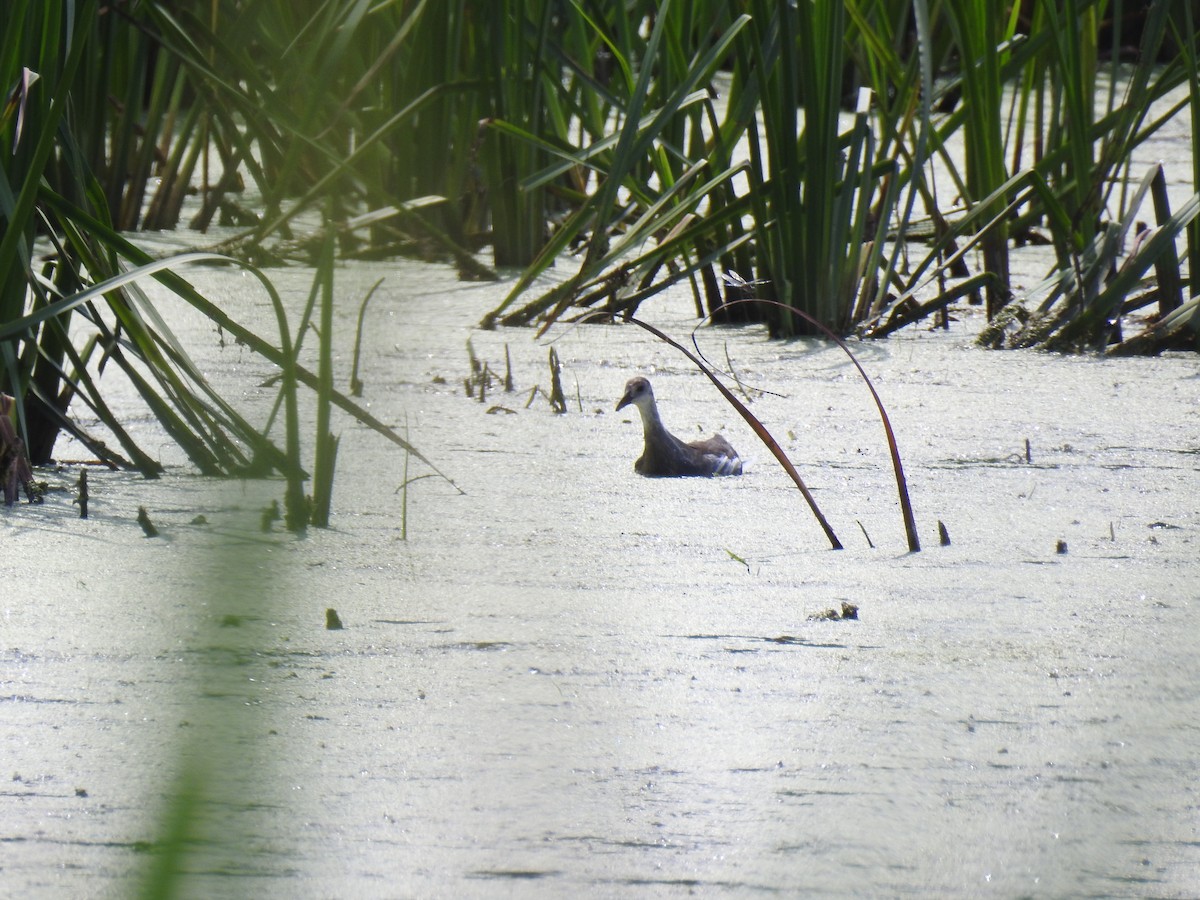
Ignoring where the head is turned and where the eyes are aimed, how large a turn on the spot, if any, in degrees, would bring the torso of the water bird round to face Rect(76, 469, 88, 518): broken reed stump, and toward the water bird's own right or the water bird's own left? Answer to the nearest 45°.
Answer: approximately 45° to the water bird's own left

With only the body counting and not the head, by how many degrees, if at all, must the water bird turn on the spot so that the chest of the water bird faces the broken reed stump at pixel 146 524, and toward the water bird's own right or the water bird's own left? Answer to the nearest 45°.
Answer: approximately 45° to the water bird's own left

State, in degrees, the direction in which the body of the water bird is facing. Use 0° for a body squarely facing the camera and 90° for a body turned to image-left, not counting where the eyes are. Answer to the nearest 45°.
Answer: approximately 90°
